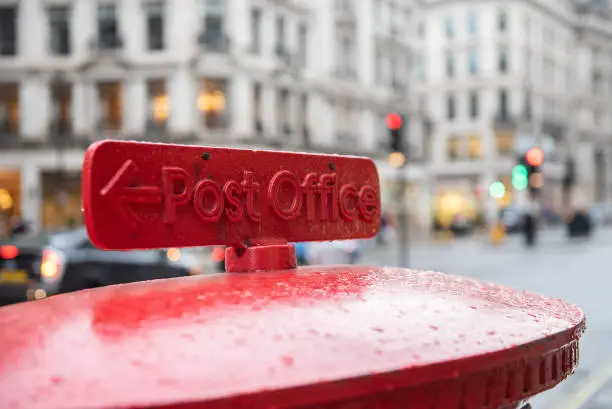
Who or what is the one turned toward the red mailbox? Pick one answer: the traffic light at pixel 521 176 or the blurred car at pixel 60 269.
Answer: the traffic light

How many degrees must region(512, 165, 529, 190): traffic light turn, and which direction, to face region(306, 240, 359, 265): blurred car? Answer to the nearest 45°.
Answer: approximately 45° to its right

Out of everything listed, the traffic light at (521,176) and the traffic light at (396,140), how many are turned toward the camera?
2

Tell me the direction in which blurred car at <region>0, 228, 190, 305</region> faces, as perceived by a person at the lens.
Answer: facing away from the viewer and to the right of the viewer

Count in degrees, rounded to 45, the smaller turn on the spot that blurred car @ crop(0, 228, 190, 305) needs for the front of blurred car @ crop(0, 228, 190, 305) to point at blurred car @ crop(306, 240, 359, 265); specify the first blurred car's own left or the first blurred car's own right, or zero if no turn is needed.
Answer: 0° — it already faces it

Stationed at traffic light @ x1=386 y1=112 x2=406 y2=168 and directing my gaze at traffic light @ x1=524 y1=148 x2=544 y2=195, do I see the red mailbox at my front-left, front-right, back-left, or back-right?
back-right

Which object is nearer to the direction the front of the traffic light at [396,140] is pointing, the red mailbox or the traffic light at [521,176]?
the red mailbox
